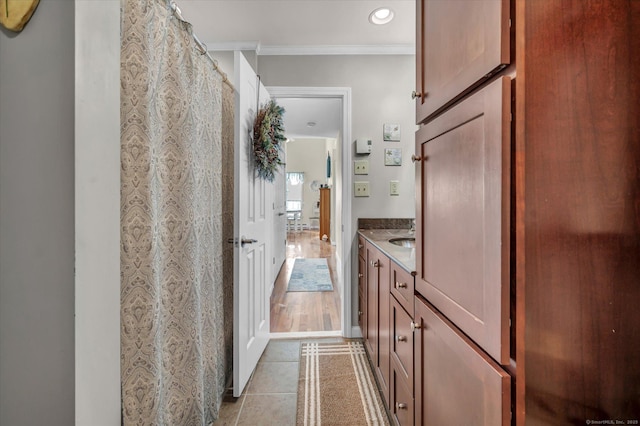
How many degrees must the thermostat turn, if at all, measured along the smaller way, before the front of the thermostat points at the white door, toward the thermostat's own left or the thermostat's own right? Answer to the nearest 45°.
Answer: approximately 45° to the thermostat's own right

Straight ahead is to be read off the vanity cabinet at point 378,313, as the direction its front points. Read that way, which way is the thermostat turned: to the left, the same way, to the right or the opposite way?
to the left

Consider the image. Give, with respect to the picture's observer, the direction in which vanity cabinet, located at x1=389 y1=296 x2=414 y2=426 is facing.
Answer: facing to the left of the viewer

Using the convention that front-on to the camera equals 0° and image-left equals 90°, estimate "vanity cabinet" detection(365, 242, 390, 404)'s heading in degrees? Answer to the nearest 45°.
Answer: approximately 90°

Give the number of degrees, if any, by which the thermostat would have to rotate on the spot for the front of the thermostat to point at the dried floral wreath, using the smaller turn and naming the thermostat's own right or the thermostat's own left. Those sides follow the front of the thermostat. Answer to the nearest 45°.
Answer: approximately 45° to the thermostat's own right

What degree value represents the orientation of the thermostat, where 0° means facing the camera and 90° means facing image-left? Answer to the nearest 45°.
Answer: approximately 0°

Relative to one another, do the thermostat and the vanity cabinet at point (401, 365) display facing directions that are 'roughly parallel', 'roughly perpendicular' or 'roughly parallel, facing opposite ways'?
roughly perpendicular

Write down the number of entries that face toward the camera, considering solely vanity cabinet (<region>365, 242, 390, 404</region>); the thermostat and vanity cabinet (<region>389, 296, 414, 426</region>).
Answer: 1

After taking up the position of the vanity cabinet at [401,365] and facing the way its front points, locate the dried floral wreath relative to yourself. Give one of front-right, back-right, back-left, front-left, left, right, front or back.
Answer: front-right
